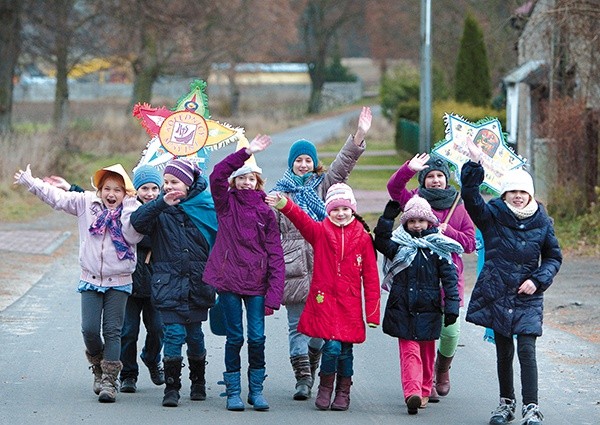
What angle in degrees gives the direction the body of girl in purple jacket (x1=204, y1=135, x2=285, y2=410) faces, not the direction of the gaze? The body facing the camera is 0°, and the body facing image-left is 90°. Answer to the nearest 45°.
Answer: approximately 0°

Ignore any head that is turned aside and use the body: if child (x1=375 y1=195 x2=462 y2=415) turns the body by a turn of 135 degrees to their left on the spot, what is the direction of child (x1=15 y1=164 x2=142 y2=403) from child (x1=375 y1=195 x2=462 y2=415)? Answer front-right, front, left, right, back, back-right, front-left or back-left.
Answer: back-left

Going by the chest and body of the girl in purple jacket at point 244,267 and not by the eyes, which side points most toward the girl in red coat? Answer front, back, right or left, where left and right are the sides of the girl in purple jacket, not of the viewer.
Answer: left

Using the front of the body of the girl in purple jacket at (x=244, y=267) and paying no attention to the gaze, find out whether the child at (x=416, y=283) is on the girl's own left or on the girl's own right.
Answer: on the girl's own left

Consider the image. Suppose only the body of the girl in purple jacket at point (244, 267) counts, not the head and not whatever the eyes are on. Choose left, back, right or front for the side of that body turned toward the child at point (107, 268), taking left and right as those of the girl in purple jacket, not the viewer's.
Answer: right

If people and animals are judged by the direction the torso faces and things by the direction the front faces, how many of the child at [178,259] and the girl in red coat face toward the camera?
2

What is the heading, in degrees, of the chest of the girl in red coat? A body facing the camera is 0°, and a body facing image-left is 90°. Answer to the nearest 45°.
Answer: approximately 0°
